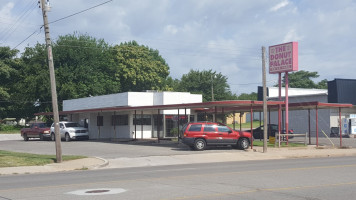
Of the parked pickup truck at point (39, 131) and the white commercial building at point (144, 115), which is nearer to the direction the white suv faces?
the white commercial building

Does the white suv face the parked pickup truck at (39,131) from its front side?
no

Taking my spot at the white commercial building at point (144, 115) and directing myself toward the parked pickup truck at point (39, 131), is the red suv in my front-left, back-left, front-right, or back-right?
back-left

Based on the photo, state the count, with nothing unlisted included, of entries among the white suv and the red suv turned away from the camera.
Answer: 0

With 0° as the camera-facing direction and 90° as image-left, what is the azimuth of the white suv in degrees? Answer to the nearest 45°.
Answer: approximately 315°

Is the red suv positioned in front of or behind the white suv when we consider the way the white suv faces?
in front
